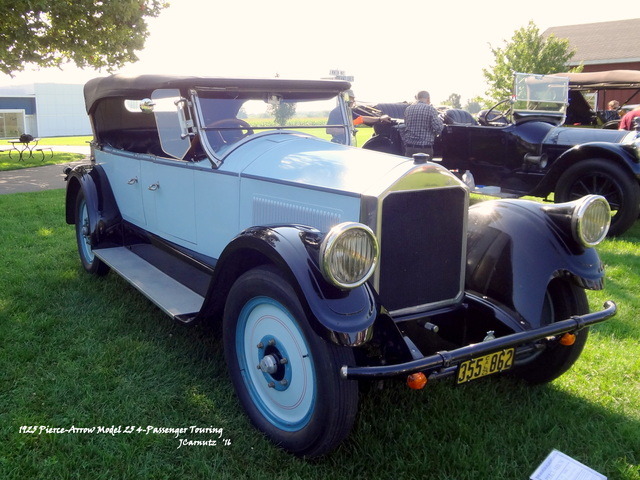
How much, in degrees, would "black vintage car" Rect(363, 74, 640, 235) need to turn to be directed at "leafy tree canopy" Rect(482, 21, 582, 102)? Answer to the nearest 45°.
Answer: approximately 135° to its left

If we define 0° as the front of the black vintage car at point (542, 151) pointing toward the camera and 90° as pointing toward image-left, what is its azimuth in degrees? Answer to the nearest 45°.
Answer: approximately 315°

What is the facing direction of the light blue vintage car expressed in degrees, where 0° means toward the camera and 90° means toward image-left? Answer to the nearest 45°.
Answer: approximately 315°

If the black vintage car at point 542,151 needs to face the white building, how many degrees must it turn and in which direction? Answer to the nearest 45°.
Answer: approximately 180°

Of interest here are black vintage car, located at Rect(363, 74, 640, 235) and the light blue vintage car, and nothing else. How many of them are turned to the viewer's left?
0

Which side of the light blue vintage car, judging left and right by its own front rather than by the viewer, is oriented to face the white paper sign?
front

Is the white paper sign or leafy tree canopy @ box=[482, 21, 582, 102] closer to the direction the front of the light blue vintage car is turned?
the white paper sign

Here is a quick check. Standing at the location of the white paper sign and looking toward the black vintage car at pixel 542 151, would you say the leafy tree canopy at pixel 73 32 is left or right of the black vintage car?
left

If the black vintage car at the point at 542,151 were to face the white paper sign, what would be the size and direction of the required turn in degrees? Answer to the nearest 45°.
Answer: approximately 45° to its right
